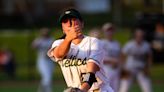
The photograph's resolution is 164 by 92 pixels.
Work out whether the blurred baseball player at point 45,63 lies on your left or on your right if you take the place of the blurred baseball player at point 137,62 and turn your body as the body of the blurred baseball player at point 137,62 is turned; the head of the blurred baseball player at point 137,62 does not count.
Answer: on your right

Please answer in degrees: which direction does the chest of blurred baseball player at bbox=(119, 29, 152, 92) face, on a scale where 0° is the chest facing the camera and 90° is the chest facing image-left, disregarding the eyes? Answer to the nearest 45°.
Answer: approximately 0°

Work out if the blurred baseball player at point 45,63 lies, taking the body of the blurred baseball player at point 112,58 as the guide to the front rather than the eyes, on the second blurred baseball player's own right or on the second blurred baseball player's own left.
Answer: on the second blurred baseball player's own right

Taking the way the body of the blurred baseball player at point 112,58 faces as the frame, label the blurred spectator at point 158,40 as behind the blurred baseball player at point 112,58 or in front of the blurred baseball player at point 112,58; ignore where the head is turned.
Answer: behind

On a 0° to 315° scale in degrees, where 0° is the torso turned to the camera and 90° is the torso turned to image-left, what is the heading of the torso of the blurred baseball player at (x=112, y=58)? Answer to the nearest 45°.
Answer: approximately 45°
